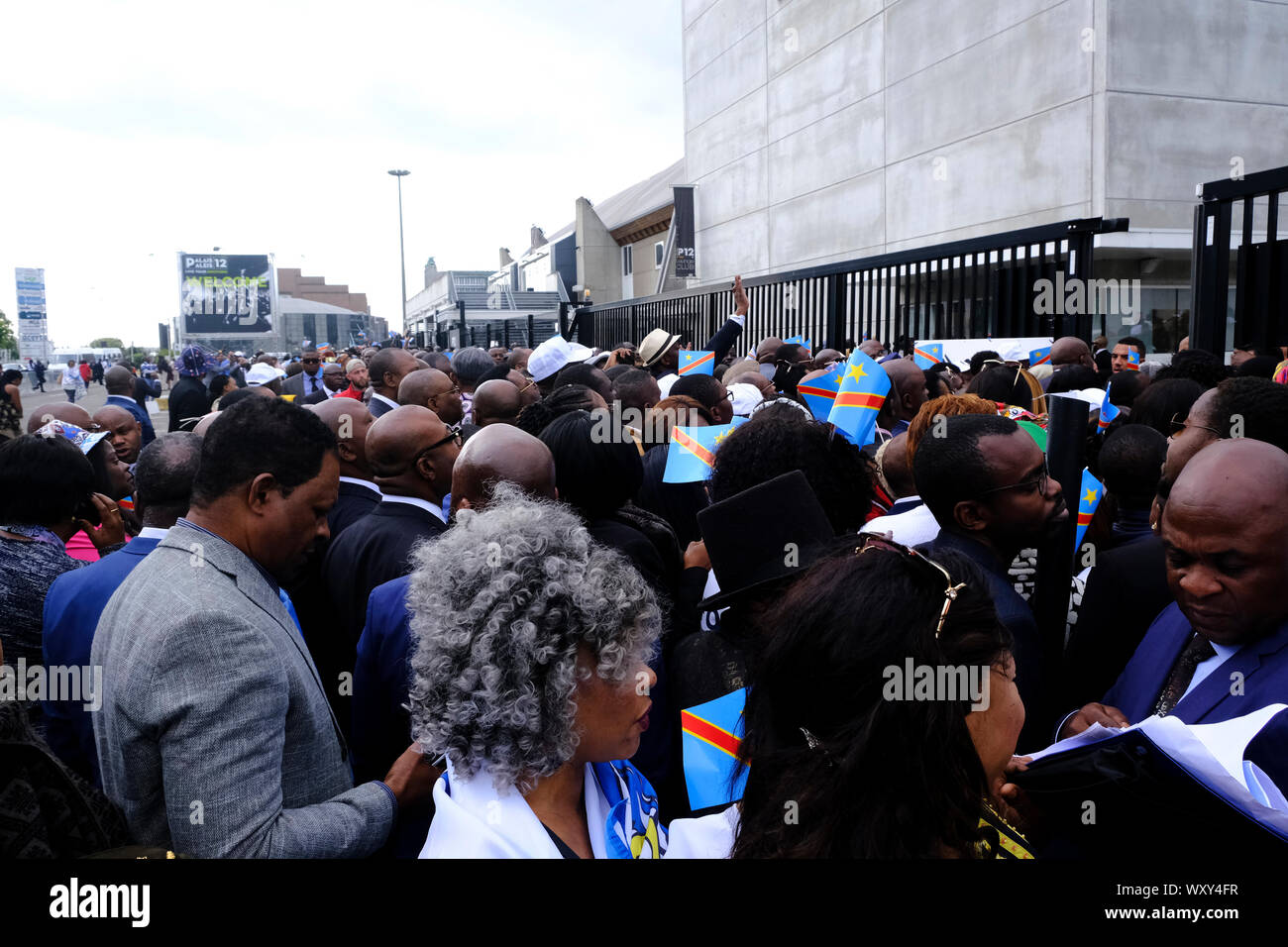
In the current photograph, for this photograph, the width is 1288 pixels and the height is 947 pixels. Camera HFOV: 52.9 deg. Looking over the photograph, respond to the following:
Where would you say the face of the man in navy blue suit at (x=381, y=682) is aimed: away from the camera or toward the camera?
away from the camera

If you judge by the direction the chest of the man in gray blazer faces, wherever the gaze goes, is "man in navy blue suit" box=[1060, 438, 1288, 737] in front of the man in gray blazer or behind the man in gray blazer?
in front

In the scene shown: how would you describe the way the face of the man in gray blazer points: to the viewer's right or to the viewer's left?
to the viewer's right

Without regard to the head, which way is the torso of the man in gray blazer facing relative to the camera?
to the viewer's right

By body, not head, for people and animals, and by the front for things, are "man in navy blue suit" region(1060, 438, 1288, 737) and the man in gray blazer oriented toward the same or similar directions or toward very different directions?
very different directions

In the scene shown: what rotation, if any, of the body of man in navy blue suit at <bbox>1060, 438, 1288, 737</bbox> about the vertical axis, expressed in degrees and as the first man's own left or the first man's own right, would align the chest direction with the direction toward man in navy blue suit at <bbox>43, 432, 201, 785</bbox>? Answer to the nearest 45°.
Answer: approximately 45° to the first man's own right

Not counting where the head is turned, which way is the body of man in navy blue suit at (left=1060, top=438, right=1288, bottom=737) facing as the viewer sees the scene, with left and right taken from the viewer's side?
facing the viewer and to the left of the viewer

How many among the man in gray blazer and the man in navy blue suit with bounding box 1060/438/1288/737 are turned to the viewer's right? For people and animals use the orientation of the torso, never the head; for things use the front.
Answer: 1

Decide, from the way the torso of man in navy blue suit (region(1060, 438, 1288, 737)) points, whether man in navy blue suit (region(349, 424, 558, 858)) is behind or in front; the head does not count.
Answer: in front

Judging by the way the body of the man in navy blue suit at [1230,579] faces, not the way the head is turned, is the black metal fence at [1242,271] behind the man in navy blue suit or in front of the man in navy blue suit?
behind
